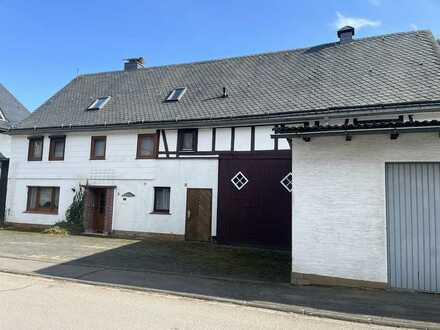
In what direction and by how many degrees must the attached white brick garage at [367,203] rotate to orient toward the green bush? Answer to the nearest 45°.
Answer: approximately 135° to its right

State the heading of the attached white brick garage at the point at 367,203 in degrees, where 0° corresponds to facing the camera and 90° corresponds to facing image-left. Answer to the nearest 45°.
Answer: approximately 0°

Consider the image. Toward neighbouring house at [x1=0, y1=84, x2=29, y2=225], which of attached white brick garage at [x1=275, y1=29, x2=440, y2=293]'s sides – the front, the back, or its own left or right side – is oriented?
right
